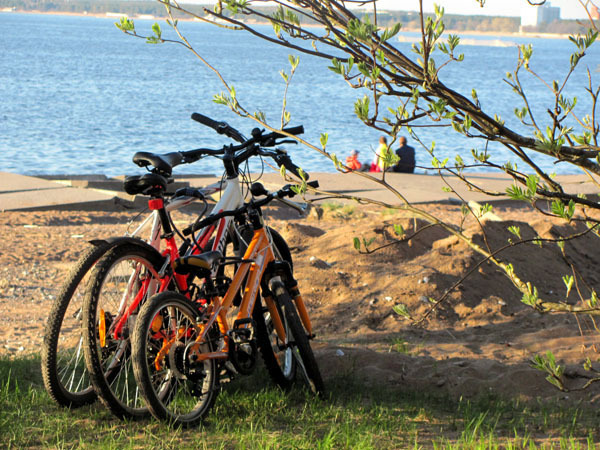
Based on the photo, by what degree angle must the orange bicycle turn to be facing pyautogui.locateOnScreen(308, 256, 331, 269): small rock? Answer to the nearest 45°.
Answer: approximately 45° to its left

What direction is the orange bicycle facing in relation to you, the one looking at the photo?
facing away from the viewer and to the right of the viewer
